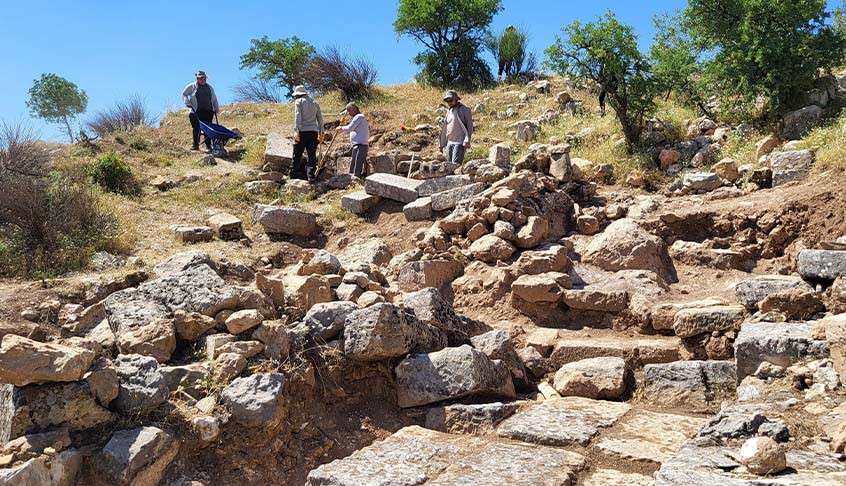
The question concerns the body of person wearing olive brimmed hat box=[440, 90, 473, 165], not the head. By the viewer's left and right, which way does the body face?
facing the viewer and to the left of the viewer

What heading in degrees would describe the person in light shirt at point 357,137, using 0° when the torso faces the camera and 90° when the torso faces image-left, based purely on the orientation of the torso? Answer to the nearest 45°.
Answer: approximately 90°

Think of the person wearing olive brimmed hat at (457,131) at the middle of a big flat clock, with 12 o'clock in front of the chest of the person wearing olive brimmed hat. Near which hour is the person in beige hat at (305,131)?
The person in beige hat is roughly at 2 o'clock from the person wearing olive brimmed hat.

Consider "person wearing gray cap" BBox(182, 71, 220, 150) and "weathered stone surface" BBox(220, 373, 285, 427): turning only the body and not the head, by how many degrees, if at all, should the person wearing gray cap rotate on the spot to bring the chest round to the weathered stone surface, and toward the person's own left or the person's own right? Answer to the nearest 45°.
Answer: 0° — they already face it

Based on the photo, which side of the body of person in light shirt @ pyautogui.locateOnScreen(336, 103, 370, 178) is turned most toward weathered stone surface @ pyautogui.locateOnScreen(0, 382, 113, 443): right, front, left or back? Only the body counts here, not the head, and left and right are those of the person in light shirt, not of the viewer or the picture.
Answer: left

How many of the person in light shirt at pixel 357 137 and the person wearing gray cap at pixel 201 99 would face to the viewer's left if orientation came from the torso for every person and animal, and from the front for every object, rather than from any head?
1

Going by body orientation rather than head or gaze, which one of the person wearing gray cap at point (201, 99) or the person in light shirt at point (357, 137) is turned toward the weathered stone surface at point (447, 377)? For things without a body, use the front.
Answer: the person wearing gray cap

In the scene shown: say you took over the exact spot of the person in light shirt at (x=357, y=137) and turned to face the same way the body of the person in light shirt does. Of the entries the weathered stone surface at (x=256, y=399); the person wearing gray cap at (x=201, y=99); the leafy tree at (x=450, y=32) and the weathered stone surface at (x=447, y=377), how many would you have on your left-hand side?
2

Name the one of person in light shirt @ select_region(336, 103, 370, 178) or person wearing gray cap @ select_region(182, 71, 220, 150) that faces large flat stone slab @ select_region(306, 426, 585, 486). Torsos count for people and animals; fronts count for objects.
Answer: the person wearing gray cap

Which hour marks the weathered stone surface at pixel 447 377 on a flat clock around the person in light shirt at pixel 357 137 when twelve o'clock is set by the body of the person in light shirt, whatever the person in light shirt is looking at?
The weathered stone surface is roughly at 9 o'clock from the person in light shirt.

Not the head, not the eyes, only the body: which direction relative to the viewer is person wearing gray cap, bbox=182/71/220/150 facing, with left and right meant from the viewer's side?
facing the viewer

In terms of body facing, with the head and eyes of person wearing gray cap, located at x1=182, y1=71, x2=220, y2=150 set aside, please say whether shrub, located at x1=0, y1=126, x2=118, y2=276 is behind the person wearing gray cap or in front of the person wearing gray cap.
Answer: in front

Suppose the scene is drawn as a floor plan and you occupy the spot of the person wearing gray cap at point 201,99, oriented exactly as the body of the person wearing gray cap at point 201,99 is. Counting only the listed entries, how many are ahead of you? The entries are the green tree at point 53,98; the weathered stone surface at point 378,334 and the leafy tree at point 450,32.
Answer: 1

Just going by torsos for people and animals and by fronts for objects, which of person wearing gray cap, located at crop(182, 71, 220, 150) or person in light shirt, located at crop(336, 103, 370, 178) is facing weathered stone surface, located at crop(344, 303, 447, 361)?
the person wearing gray cap

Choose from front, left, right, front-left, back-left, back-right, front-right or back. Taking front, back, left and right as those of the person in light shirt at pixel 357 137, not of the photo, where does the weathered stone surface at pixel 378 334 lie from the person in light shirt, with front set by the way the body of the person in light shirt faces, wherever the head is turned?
left

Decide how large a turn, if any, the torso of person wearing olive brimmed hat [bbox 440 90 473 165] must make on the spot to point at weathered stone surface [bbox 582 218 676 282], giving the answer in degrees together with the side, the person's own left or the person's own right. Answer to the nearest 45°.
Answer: approximately 90° to the person's own left

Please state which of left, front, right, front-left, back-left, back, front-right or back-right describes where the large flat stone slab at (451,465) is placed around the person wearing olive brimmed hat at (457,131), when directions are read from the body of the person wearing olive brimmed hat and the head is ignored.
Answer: front-left

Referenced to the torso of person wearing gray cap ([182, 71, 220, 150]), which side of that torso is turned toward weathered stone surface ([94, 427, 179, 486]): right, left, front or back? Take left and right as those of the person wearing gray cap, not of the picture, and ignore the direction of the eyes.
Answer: front
